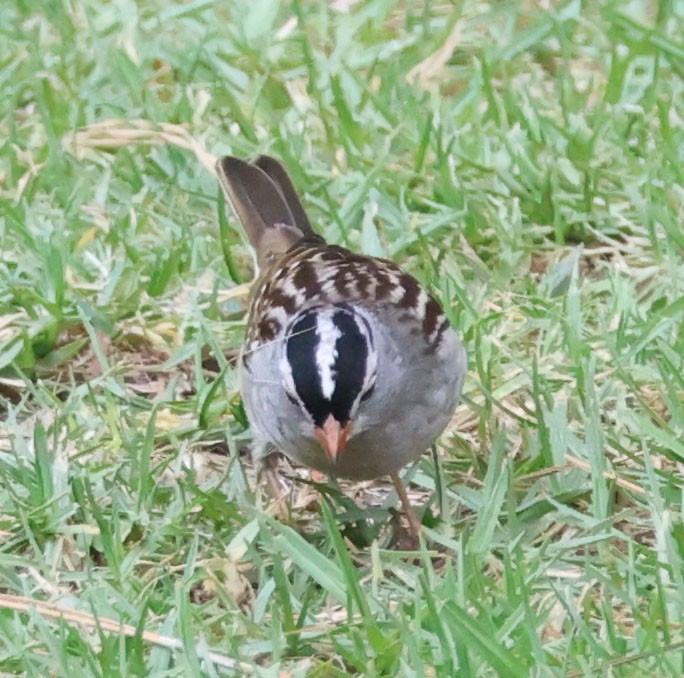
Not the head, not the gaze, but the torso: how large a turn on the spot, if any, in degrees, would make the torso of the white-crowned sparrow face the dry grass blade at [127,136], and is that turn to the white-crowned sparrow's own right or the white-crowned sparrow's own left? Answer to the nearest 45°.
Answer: approximately 180°

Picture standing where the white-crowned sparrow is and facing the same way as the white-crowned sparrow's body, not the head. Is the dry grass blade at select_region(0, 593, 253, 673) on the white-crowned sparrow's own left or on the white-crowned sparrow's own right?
on the white-crowned sparrow's own right

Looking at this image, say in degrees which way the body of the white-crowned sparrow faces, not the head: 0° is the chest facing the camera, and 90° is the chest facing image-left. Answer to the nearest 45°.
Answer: approximately 0°

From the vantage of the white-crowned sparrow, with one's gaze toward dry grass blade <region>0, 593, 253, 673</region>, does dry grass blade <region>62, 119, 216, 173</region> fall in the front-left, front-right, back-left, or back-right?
back-right
